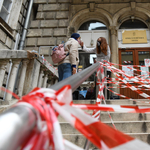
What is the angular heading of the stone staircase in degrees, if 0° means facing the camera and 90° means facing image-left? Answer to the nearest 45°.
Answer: approximately 0°

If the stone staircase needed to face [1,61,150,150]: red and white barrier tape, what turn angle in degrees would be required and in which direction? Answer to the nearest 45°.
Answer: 0° — it already faces it
